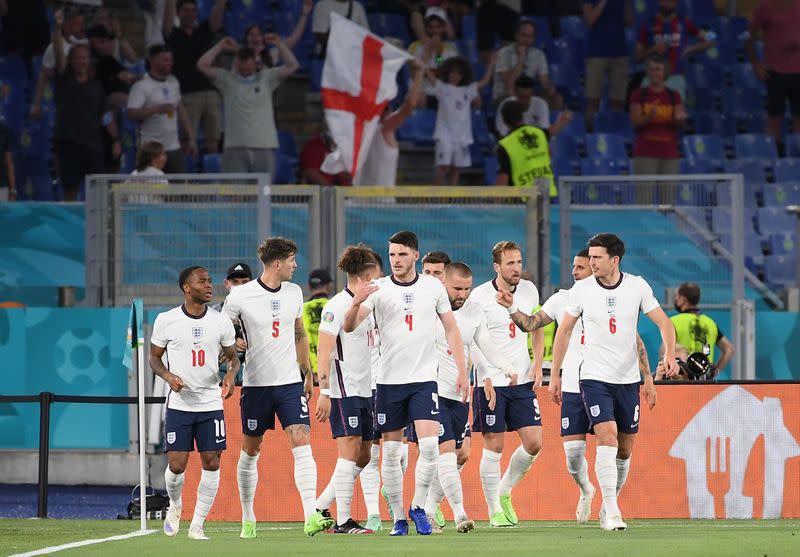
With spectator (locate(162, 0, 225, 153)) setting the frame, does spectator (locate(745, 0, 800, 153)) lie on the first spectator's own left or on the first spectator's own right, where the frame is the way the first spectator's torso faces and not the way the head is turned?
on the first spectator's own left

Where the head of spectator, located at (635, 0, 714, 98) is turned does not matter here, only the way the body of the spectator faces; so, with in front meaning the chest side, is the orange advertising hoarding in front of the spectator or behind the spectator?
in front

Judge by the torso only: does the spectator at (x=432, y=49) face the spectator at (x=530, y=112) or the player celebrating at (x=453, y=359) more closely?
the player celebrating

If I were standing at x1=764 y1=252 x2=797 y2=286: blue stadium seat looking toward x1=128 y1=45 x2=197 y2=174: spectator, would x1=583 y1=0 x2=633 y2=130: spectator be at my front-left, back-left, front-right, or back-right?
front-right

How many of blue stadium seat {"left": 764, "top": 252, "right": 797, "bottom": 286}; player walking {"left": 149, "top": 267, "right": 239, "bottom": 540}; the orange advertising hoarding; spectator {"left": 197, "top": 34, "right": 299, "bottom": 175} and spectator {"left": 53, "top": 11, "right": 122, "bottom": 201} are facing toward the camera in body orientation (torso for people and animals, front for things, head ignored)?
5

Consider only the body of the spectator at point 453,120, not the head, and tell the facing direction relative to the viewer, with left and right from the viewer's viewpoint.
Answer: facing the viewer

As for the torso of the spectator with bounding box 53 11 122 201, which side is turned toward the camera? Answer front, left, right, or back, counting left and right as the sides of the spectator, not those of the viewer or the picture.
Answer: front

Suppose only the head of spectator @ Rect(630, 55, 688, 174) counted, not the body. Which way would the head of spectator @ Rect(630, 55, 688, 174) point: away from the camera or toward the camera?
toward the camera

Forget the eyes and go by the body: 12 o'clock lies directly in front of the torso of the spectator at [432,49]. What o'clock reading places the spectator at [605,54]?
the spectator at [605,54] is roughly at 8 o'clock from the spectator at [432,49].

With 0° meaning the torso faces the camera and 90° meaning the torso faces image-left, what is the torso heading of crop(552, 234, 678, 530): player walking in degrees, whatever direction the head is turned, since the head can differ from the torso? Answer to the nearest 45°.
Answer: approximately 0°

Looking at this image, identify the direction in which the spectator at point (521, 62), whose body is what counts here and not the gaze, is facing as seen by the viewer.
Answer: toward the camera

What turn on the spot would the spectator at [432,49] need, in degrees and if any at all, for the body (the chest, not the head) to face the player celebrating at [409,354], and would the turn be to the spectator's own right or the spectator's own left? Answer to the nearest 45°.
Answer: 0° — they already face them

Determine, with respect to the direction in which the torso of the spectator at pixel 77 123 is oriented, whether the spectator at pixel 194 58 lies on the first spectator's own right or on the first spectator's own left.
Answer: on the first spectator's own left

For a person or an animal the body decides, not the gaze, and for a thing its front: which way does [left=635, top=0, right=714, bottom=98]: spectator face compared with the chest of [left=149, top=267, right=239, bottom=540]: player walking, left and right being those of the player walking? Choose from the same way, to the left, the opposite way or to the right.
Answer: the same way
